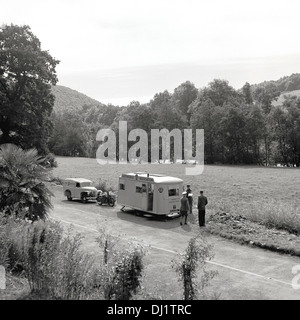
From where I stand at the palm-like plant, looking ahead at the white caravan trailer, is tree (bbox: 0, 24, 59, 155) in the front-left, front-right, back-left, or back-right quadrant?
front-left

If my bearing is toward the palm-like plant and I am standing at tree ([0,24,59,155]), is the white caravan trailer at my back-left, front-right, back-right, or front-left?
front-left

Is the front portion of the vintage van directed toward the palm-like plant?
no

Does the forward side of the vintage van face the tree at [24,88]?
no
